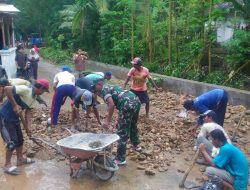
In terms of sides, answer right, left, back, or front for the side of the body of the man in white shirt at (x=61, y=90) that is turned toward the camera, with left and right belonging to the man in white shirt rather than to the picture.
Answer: back

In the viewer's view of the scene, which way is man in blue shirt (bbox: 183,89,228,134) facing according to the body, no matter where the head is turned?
to the viewer's left

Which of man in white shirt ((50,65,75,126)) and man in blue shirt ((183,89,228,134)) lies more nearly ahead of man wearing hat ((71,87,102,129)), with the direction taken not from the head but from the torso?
the man in blue shirt

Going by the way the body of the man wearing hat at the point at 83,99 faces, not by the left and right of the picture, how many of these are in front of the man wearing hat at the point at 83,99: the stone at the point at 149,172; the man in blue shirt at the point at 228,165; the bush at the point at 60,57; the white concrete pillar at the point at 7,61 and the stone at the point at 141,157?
3

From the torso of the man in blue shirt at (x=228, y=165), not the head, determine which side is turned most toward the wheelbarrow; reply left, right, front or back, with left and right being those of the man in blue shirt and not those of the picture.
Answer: front

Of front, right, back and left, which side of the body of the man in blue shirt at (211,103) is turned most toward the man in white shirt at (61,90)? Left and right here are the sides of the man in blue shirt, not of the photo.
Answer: front

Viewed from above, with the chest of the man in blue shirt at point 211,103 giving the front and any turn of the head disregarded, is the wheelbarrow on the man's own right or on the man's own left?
on the man's own left

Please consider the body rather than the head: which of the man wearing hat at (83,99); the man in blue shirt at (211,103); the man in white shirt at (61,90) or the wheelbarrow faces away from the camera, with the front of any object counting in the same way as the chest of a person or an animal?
the man in white shirt

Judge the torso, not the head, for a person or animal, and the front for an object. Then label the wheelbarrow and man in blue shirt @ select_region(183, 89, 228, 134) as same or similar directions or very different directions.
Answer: very different directions

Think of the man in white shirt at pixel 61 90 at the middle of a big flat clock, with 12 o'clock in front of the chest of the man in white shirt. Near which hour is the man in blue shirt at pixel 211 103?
The man in blue shirt is roughly at 4 o'clock from the man in white shirt.

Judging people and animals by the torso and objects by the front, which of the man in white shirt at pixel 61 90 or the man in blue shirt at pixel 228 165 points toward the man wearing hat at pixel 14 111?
the man in blue shirt

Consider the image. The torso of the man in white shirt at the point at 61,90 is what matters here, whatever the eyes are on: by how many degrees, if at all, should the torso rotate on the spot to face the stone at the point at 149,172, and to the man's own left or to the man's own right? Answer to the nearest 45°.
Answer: approximately 135° to the man's own right

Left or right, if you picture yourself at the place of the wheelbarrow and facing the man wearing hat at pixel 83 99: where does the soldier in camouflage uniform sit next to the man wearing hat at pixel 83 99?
right

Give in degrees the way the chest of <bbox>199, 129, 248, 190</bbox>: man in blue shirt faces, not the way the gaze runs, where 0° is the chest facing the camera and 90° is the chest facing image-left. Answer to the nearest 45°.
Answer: approximately 90°

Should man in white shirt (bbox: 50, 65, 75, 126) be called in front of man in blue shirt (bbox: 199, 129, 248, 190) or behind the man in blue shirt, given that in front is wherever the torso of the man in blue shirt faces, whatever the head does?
in front
